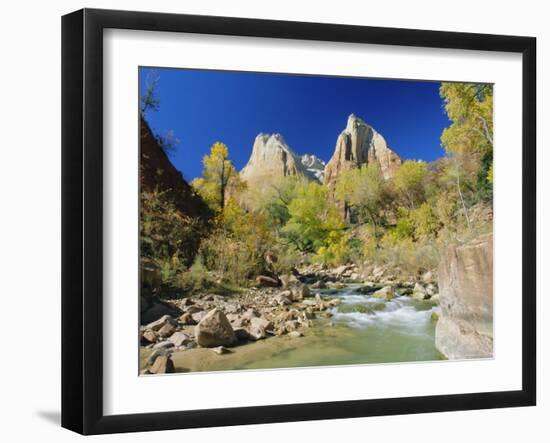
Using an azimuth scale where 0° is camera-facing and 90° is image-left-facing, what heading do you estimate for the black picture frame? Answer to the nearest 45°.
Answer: approximately 315°
